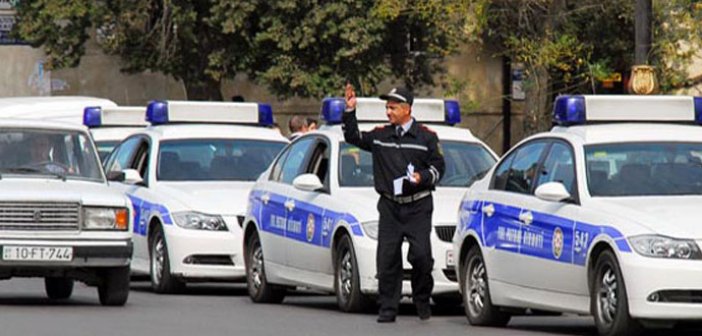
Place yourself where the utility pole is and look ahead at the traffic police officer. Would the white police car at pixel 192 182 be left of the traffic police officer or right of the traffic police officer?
right

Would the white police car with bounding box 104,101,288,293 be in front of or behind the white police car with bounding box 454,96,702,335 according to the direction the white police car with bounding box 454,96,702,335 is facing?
behind

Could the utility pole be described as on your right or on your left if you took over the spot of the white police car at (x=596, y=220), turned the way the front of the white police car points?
on your left

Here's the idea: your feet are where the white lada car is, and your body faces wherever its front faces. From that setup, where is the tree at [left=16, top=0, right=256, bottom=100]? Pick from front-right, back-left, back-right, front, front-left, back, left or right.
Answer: back

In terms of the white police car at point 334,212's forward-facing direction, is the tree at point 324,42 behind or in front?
behind

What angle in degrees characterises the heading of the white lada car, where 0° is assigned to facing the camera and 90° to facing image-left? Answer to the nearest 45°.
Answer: approximately 0°

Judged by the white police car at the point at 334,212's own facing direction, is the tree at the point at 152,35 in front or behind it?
behind

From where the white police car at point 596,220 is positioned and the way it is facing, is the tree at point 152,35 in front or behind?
behind

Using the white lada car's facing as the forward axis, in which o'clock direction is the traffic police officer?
The traffic police officer is roughly at 10 o'clock from the white lada car.

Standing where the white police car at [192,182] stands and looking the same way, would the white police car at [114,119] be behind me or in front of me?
behind

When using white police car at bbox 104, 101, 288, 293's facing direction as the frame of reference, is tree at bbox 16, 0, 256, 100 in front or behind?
behind

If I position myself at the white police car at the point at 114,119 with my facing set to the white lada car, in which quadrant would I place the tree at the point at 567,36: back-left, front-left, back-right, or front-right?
back-left
